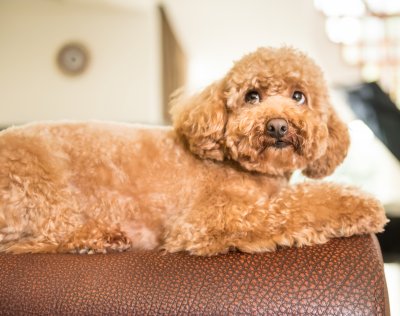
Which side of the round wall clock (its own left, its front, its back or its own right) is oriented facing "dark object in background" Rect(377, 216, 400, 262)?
left

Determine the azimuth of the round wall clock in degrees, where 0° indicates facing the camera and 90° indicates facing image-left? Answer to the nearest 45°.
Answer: approximately 0°

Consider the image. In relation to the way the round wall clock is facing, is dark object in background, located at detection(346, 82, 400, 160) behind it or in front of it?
in front
